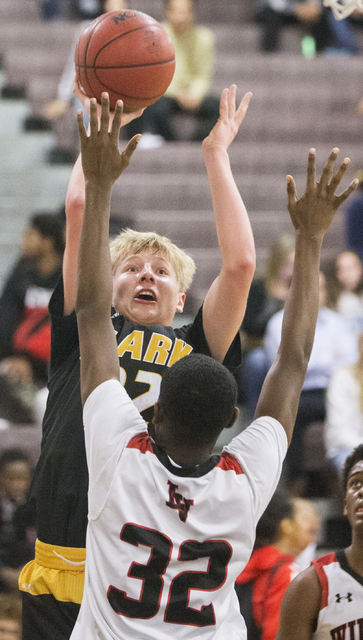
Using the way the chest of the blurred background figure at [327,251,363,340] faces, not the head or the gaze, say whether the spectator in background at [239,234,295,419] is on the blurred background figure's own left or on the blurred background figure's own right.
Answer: on the blurred background figure's own right

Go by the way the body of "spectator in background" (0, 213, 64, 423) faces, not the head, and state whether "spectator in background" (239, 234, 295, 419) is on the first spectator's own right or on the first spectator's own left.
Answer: on the first spectator's own left

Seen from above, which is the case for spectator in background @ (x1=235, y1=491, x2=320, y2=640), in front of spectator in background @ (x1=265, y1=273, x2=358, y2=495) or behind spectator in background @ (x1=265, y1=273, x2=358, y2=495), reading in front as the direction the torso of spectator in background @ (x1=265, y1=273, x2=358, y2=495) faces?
in front

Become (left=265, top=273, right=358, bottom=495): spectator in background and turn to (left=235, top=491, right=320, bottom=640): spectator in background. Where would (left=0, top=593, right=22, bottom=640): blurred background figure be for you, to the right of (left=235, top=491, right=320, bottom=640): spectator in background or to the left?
right

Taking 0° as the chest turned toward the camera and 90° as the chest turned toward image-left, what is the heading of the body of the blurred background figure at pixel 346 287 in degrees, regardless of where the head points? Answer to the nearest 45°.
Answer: approximately 0°

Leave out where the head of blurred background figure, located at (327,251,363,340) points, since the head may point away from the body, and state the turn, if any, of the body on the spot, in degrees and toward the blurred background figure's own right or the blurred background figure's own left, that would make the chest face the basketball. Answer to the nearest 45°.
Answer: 0° — they already face it

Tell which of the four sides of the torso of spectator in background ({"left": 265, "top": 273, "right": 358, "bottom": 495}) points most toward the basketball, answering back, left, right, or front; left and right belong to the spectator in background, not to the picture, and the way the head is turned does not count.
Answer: front
